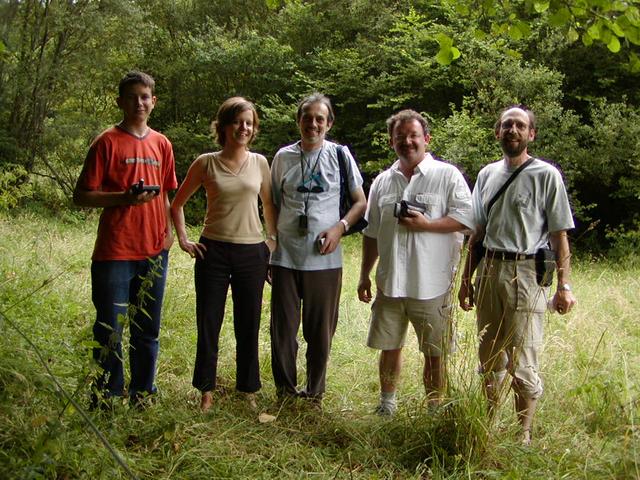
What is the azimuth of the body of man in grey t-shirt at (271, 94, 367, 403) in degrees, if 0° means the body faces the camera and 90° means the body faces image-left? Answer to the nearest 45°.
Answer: approximately 0°

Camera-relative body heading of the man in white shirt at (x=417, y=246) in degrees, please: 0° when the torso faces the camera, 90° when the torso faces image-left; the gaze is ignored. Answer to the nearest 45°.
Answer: approximately 0°

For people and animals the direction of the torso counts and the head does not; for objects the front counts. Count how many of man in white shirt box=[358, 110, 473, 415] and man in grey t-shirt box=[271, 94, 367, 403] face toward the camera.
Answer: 2

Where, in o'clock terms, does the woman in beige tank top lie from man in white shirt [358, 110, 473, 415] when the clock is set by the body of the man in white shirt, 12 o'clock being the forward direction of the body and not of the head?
The woman in beige tank top is roughly at 3 o'clock from the man in white shirt.

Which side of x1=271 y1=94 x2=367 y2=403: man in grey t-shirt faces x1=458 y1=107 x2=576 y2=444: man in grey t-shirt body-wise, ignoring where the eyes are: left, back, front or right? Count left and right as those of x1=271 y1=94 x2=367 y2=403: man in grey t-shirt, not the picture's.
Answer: left

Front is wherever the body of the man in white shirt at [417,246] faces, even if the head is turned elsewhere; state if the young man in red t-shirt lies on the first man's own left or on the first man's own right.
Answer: on the first man's own right
